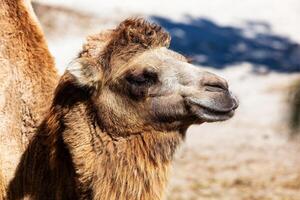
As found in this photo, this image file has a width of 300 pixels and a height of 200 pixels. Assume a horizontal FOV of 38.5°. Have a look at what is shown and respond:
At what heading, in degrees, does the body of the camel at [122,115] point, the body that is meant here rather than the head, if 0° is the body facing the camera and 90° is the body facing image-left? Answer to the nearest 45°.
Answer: approximately 270°
